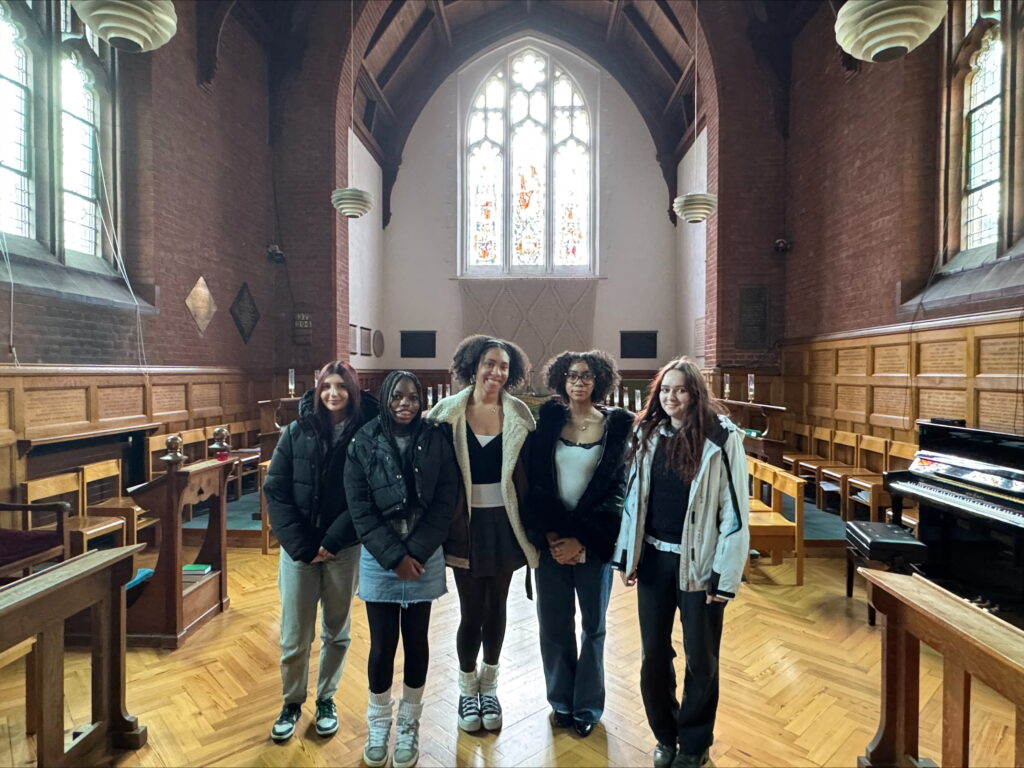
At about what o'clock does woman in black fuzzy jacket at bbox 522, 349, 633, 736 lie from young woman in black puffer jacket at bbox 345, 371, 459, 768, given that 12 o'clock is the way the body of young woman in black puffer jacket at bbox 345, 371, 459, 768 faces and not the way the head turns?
woman in black fuzzy jacket at bbox 522, 349, 633, 736 is roughly at 9 o'clock from young woman in black puffer jacket at bbox 345, 371, 459, 768.

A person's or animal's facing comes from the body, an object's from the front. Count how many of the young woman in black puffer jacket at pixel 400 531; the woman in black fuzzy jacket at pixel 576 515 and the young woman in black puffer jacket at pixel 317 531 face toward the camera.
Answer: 3

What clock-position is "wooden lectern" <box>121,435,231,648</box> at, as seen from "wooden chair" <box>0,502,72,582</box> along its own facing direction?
The wooden lectern is roughly at 12 o'clock from the wooden chair.

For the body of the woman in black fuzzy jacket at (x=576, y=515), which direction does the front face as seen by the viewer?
toward the camera

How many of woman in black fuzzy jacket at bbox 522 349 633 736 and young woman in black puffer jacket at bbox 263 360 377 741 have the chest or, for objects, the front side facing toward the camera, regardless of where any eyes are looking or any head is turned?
2

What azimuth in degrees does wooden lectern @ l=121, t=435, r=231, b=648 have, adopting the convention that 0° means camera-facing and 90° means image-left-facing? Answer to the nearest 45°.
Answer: approximately 315°

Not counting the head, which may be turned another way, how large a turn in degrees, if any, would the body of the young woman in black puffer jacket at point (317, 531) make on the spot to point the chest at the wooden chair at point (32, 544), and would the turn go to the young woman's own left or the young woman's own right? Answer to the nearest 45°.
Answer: approximately 135° to the young woman's own right

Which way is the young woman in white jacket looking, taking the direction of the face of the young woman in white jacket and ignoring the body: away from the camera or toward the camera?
toward the camera

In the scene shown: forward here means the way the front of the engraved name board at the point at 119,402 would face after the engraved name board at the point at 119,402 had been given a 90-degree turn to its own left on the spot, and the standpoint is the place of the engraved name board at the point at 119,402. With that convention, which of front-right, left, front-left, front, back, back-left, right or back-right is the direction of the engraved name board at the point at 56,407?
back

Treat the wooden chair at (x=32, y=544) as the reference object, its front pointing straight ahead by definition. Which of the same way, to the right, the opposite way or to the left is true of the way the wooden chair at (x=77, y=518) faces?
the same way

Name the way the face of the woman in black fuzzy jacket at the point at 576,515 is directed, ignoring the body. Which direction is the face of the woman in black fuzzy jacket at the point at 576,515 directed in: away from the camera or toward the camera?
toward the camera

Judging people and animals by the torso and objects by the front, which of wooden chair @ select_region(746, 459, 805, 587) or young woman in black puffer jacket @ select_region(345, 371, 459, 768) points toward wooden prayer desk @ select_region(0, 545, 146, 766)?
the wooden chair

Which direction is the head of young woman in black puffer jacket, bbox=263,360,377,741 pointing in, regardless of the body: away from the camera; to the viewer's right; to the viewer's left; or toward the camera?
toward the camera

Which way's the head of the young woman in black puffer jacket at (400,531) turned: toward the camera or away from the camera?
toward the camera

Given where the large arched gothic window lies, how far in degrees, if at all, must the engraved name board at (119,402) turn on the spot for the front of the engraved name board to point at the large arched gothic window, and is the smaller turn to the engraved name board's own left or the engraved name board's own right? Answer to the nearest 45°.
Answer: approximately 45° to the engraved name board's own left

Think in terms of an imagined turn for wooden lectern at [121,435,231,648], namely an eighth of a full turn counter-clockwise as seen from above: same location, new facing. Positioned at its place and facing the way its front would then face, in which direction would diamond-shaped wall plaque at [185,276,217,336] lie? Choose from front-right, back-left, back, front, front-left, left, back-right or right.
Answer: left

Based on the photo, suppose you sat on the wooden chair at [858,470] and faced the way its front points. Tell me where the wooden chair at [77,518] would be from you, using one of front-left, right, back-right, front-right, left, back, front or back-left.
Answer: front

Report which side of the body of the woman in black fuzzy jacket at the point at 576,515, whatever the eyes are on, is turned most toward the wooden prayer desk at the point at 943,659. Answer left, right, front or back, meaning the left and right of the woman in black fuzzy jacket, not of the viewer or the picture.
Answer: left
